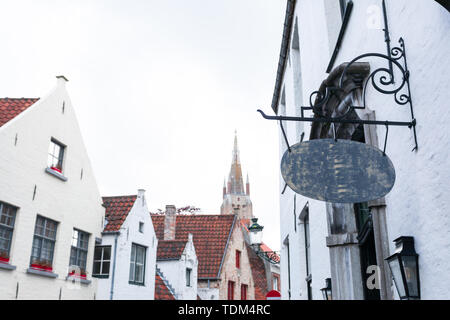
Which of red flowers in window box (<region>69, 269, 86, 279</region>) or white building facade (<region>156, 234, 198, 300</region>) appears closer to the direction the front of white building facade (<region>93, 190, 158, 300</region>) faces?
the red flowers in window box

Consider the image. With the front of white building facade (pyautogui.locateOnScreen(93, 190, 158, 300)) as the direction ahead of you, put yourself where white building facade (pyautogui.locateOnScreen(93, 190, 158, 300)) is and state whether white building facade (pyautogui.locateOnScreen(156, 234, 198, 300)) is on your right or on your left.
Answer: on your left

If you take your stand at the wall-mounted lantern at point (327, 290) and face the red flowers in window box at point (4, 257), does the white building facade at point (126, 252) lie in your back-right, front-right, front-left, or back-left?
front-right

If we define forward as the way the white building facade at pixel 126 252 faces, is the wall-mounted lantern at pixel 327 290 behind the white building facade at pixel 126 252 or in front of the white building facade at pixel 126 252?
in front

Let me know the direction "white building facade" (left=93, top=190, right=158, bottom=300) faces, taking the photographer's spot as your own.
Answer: facing the viewer and to the right of the viewer

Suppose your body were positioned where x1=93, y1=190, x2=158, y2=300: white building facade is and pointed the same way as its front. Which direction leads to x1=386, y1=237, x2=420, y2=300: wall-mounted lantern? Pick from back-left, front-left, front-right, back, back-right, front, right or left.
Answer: front-right

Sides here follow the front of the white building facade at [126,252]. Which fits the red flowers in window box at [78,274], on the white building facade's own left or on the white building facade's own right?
on the white building facade's own right

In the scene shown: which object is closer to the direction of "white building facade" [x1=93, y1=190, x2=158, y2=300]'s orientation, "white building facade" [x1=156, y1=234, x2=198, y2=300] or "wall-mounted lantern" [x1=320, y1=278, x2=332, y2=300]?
the wall-mounted lantern
